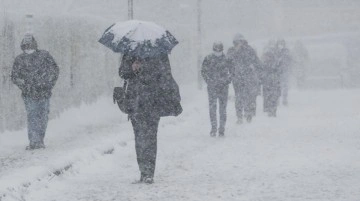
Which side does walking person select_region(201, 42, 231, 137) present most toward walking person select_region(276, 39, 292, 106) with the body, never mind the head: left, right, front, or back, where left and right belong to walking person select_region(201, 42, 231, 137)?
back

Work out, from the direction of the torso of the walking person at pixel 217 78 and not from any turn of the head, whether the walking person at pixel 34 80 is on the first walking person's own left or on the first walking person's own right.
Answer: on the first walking person's own right

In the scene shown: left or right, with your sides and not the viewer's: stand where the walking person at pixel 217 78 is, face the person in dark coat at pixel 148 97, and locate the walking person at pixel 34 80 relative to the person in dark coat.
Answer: right

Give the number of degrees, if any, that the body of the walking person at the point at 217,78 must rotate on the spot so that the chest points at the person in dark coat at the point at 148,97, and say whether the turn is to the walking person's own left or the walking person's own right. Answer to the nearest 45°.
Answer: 0° — they already face them

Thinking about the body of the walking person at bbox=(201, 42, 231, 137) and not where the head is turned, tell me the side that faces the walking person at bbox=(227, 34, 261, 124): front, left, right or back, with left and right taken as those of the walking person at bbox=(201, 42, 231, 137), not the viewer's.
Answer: back

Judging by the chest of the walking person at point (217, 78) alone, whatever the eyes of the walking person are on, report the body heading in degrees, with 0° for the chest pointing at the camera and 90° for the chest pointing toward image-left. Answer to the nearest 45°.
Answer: approximately 0°
